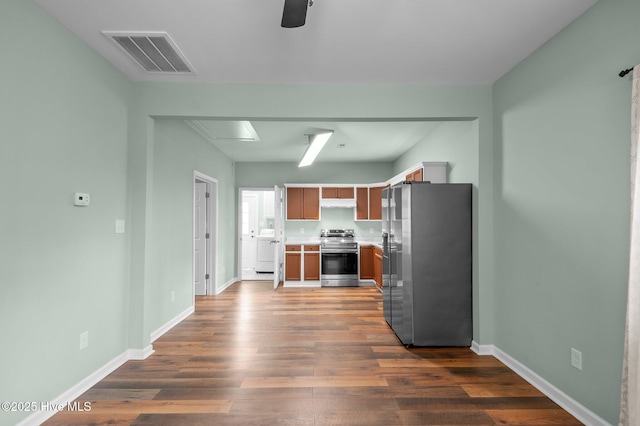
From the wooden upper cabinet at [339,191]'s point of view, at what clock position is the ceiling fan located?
The ceiling fan is roughly at 12 o'clock from the wooden upper cabinet.

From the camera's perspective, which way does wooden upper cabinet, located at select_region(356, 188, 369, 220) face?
toward the camera

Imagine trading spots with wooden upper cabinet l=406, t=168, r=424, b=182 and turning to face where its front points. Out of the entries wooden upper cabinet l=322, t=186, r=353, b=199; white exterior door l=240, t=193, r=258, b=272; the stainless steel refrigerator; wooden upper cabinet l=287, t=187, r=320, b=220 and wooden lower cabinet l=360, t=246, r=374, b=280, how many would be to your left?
1

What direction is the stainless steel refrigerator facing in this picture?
to the viewer's left

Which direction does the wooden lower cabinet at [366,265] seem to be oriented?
toward the camera

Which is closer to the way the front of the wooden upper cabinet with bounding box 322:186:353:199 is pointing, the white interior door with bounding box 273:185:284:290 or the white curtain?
the white curtain

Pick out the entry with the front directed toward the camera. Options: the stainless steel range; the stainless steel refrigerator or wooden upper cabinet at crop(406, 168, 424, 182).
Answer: the stainless steel range

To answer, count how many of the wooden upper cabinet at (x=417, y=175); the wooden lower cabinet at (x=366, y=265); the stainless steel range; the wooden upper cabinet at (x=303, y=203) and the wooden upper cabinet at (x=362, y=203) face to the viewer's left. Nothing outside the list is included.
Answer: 1

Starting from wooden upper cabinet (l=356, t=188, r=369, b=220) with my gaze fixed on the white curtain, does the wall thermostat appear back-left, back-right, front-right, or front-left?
front-right

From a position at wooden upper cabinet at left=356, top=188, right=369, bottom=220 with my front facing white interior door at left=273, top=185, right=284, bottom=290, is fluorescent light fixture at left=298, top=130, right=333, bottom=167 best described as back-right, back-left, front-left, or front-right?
front-left

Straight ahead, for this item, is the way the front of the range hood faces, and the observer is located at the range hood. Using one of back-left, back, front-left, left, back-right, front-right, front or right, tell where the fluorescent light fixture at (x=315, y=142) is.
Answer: front

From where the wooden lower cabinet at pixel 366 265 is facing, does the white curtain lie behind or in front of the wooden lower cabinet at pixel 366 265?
in front

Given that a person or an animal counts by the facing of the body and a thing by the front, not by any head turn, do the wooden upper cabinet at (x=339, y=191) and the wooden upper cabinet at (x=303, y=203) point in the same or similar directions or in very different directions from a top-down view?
same or similar directions

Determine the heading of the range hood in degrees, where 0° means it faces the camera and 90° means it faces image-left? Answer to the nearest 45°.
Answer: approximately 0°

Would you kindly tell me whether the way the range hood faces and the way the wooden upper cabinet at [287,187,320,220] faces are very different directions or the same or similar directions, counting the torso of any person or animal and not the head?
same or similar directions

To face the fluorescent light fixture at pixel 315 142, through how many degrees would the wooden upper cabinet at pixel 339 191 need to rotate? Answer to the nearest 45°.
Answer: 0° — it already faces it

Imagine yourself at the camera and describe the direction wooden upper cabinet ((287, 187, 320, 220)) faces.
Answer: facing the viewer
